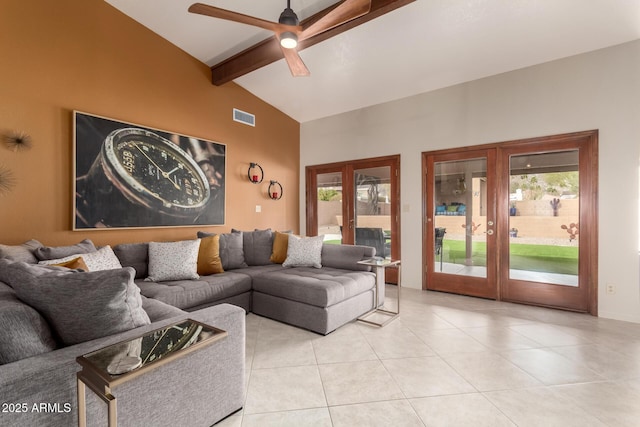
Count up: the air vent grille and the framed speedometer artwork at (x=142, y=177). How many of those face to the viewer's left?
0

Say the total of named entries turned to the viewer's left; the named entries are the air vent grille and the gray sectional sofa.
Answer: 0

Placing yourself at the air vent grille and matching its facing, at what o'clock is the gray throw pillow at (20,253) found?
The gray throw pillow is roughly at 3 o'clock from the air vent grille.

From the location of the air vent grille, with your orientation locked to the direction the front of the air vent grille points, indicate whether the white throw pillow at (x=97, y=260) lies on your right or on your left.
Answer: on your right

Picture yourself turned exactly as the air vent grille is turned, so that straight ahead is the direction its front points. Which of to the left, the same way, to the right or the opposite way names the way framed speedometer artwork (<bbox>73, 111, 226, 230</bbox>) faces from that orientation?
the same way

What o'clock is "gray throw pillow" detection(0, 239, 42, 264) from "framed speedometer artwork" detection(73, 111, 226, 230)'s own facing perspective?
The gray throw pillow is roughly at 3 o'clock from the framed speedometer artwork.

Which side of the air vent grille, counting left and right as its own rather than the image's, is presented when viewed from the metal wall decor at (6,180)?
right

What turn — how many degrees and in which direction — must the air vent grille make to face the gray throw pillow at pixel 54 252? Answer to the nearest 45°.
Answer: approximately 90° to its right

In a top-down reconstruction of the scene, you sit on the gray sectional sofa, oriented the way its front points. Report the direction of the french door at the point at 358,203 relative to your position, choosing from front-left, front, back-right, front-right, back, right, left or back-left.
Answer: left

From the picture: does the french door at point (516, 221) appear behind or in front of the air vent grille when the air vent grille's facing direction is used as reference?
in front

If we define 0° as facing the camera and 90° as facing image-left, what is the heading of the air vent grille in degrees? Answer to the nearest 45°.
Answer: approximately 315°

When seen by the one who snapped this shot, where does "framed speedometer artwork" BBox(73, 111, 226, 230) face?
facing the viewer and to the right of the viewer

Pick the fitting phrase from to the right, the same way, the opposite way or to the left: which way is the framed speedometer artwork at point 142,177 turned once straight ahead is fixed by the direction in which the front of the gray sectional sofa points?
the same way

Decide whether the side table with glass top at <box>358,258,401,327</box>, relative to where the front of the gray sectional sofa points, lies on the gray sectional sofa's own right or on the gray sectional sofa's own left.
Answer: on the gray sectional sofa's own left

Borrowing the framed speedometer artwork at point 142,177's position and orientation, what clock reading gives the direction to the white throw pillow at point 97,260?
The white throw pillow is roughly at 2 o'clock from the framed speedometer artwork.

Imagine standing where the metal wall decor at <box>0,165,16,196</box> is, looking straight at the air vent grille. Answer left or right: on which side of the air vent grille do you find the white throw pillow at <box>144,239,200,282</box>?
right
